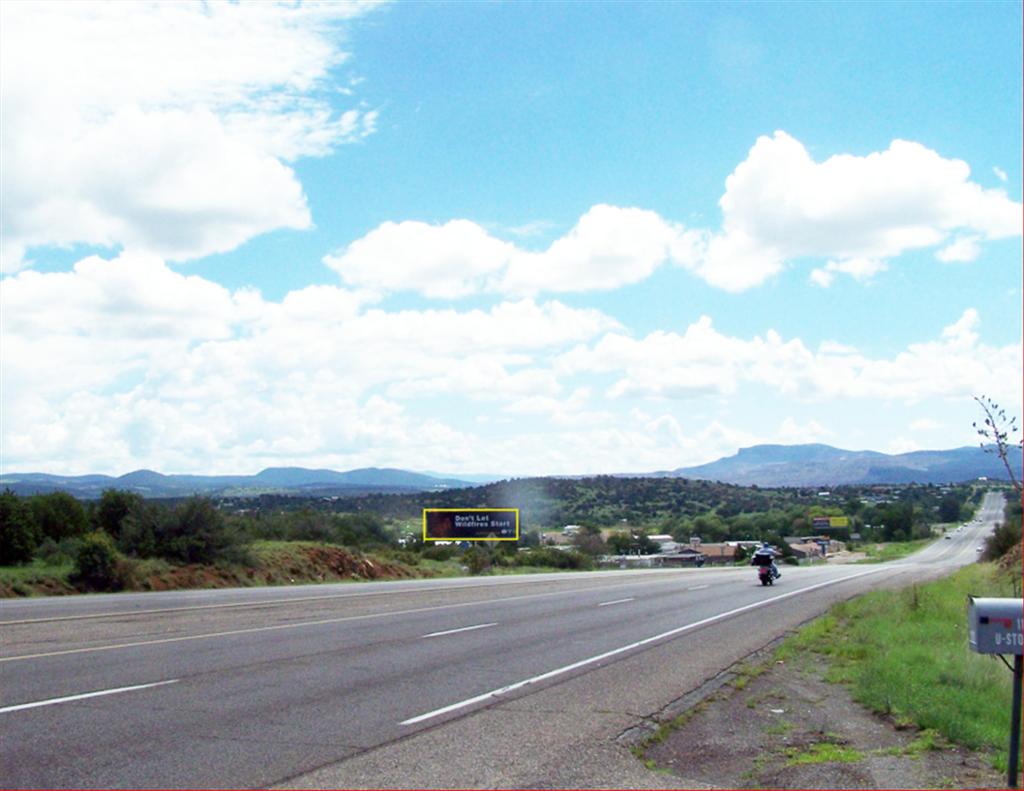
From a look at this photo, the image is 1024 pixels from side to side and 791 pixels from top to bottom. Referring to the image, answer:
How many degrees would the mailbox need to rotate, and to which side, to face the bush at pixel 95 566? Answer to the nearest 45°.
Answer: approximately 45° to its right

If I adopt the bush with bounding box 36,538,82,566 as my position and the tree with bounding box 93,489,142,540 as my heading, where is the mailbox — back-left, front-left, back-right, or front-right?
back-right

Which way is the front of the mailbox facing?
to the viewer's left

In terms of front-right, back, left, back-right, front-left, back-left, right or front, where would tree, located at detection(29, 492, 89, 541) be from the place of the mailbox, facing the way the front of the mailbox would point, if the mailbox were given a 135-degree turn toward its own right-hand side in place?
left

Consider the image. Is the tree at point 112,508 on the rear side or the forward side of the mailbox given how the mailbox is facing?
on the forward side

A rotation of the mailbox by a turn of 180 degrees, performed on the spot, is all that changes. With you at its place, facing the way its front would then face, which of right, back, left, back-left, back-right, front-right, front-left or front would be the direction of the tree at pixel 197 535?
back-left

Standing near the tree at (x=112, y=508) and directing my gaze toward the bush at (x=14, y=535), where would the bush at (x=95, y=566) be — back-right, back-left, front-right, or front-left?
front-left

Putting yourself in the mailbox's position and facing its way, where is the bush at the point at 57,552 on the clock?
The bush is roughly at 1 o'clock from the mailbox.

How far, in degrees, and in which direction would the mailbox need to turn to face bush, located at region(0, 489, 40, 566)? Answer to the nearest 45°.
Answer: approximately 45° to its right
